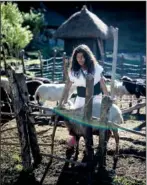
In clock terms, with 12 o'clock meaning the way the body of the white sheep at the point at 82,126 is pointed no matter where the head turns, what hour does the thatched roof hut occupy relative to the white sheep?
The thatched roof hut is roughly at 3 o'clock from the white sheep.

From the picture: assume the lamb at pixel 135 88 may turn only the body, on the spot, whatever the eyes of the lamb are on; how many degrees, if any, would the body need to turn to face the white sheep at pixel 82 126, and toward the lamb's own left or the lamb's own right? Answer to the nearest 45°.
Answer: approximately 90° to the lamb's own left

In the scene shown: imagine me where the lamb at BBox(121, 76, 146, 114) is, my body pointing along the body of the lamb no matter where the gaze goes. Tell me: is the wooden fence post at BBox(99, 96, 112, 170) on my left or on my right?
on my left

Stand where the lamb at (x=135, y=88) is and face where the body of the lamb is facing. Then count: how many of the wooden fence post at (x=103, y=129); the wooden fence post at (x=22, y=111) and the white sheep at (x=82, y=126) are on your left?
3

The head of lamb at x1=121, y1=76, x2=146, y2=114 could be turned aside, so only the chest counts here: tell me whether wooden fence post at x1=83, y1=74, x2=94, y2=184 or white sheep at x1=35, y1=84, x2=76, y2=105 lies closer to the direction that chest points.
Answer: the white sheep

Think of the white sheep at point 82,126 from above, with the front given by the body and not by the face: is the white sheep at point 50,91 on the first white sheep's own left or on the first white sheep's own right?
on the first white sheep's own right

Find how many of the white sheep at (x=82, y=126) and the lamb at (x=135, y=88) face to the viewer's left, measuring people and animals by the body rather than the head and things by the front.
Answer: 2

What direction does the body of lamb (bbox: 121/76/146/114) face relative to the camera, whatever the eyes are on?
to the viewer's left

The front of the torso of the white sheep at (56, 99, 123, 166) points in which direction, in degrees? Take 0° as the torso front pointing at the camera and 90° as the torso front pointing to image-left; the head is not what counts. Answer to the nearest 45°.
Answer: approximately 90°

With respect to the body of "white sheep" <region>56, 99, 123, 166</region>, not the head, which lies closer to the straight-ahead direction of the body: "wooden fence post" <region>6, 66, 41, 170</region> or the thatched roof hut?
the wooden fence post

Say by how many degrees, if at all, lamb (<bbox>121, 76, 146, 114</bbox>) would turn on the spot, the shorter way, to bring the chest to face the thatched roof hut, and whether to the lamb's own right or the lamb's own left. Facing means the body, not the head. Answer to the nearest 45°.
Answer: approximately 90° to the lamb's own right
